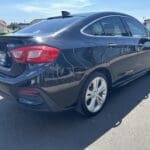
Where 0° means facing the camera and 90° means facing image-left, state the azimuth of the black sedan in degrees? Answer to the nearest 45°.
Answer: approximately 225°
